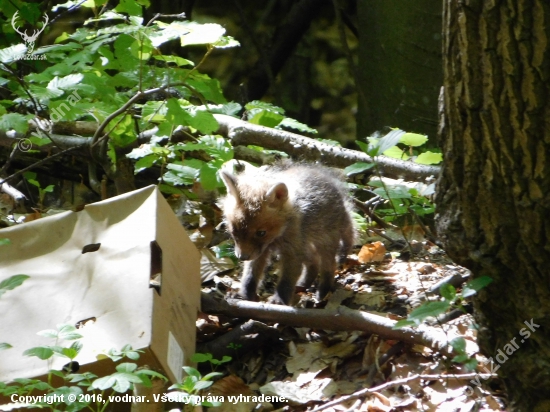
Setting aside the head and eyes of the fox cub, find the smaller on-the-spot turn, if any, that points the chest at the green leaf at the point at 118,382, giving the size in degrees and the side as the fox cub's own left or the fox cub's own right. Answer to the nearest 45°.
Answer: approximately 45° to the fox cub's own left

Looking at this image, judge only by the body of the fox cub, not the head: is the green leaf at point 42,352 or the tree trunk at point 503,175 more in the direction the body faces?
the green leaf

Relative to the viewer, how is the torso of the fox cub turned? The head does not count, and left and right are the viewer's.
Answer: facing the viewer and to the left of the viewer

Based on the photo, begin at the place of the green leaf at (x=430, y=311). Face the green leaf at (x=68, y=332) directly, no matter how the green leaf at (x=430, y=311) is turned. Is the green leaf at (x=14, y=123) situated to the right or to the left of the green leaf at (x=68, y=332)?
right

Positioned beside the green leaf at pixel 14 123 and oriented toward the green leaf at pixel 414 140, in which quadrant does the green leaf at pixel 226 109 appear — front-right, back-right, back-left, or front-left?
front-left

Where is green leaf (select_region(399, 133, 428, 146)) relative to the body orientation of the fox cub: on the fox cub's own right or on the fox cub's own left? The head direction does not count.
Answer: on the fox cub's own left

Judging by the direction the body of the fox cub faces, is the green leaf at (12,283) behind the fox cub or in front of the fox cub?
in front
